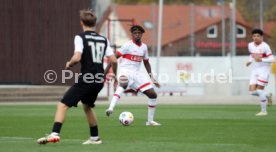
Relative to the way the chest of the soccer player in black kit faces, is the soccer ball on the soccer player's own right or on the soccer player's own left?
on the soccer player's own right

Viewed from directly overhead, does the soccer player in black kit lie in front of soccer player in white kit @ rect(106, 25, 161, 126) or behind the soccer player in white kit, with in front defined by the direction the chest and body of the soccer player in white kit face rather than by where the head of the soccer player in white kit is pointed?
in front

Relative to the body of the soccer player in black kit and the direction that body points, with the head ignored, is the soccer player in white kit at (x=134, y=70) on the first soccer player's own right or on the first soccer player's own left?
on the first soccer player's own right

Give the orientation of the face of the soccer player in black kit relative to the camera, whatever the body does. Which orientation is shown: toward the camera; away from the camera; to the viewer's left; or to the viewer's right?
away from the camera

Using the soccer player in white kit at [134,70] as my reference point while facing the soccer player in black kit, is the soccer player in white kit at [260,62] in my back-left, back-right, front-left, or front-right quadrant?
back-left

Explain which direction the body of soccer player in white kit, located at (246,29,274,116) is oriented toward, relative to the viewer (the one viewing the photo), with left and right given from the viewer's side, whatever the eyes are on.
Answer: facing the viewer and to the left of the viewer

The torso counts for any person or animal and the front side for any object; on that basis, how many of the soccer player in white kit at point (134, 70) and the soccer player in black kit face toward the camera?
1
